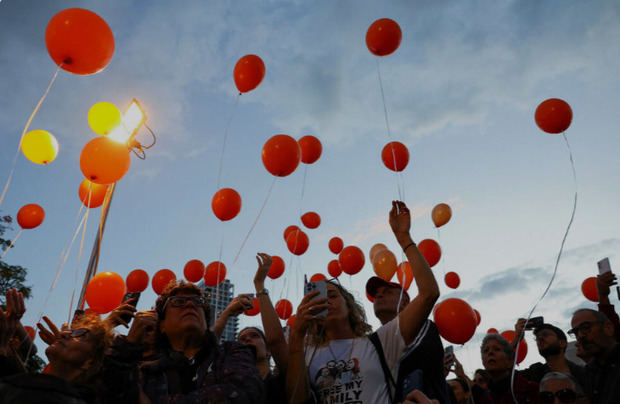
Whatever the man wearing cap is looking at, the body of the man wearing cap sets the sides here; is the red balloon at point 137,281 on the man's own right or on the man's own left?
on the man's own right

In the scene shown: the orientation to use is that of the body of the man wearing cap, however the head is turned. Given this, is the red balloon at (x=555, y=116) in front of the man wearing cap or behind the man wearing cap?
behind

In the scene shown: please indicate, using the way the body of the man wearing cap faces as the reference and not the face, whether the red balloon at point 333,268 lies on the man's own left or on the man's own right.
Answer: on the man's own right

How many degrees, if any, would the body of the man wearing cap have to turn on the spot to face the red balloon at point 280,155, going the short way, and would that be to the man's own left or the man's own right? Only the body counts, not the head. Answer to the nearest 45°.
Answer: approximately 90° to the man's own right

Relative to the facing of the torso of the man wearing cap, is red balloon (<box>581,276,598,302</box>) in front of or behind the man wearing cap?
behind

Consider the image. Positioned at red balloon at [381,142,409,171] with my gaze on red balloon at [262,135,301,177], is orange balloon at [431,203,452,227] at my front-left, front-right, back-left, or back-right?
back-right

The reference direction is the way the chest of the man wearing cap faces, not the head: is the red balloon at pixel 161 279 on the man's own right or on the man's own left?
on the man's own right

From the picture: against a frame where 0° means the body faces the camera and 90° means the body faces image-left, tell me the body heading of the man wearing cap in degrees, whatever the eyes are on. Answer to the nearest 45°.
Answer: approximately 45°

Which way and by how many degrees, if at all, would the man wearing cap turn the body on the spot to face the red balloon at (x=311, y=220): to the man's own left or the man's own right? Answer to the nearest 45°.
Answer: approximately 135° to the man's own right

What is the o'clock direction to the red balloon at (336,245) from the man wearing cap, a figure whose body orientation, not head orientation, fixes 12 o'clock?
The red balloon is roughly at 4 o'clock from the man wearing cap.

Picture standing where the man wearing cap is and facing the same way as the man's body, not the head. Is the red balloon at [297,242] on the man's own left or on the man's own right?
on the man's own right
